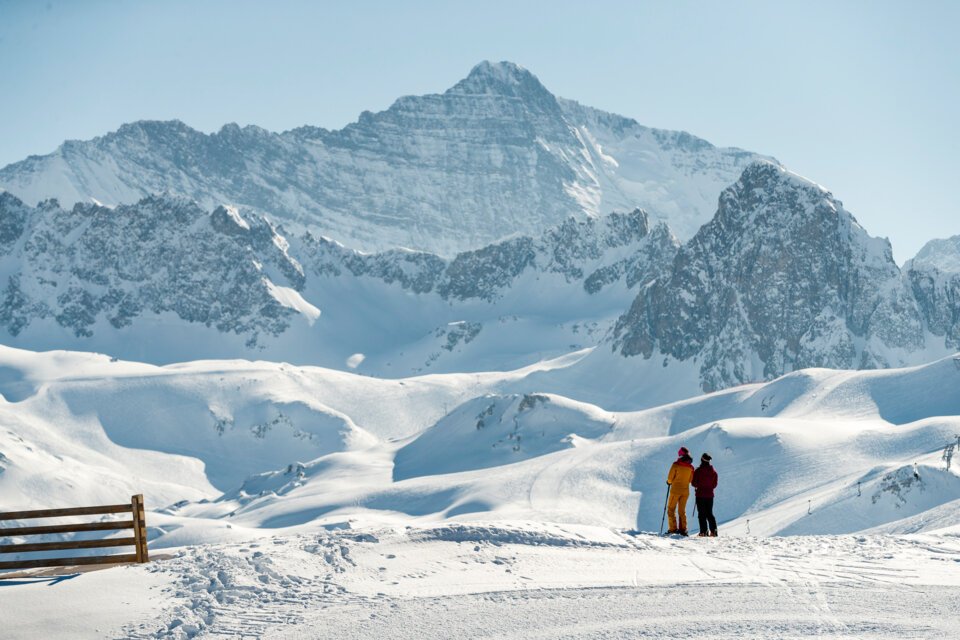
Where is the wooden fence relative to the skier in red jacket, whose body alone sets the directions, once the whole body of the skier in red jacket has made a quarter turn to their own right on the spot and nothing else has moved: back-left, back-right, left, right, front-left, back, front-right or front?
back-right

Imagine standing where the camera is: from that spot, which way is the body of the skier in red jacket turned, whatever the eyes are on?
away from the camera

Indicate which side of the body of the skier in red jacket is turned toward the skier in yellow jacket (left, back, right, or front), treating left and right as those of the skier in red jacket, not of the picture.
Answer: left
